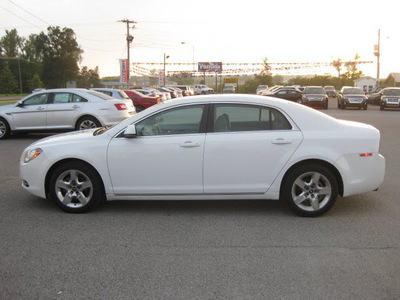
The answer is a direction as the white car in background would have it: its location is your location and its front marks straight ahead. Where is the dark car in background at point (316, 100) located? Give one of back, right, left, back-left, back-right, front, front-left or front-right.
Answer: back-right

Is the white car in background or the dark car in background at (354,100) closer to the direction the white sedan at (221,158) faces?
the white car in background

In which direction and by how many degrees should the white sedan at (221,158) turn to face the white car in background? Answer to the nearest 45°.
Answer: approximately 45° to its right

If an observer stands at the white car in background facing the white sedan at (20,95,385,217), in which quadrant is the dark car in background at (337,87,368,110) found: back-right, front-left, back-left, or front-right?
back-left

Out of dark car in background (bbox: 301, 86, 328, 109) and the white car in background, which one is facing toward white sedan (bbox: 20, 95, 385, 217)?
the dark car in background

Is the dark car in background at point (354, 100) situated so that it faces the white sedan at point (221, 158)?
yes

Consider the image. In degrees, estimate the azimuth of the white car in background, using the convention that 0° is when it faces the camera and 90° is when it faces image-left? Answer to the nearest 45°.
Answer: approximately 90°

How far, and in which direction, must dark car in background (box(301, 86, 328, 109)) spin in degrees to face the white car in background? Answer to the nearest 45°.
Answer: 0° — it already faces it

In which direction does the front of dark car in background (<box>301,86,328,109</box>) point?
toward the camera

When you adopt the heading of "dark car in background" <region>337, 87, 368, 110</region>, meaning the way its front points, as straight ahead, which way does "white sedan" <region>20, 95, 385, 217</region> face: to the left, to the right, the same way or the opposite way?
to the right

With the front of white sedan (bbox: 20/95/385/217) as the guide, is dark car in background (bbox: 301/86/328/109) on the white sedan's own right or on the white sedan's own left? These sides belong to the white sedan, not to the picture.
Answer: on the white sedan's own right

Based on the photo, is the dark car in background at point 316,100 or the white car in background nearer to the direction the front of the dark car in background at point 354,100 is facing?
the white car in background

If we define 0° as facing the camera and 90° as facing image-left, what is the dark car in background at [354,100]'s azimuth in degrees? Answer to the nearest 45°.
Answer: approximately 0°

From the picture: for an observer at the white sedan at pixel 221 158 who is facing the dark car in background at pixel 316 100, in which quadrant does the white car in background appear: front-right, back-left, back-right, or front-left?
front-left

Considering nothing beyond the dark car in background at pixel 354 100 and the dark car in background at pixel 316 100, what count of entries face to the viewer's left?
0

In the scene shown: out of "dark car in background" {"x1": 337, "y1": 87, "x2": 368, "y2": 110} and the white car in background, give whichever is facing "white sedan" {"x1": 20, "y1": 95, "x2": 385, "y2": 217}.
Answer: the dark car in background

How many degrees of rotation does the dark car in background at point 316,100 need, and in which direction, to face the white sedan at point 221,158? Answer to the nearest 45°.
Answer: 0° — it already faces it

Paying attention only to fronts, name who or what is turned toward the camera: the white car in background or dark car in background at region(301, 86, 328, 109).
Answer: the dark car in background

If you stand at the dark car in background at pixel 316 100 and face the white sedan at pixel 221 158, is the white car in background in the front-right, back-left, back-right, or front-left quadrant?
front-right

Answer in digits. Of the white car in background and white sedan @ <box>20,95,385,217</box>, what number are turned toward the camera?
0

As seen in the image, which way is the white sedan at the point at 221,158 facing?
to the viewer's left
